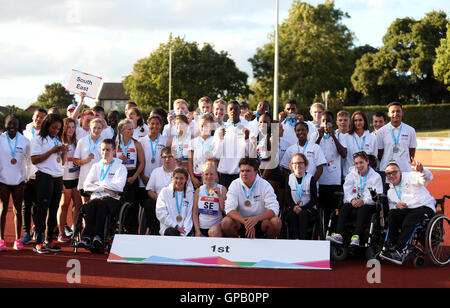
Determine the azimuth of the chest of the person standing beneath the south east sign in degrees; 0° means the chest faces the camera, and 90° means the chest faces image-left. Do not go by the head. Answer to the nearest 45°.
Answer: approximately 0°

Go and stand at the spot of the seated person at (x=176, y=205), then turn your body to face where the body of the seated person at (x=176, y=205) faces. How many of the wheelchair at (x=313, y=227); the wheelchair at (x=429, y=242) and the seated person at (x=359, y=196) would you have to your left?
3

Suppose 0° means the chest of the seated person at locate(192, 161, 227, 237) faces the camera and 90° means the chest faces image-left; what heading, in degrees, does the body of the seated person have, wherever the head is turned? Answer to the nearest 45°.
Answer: approximately 0°

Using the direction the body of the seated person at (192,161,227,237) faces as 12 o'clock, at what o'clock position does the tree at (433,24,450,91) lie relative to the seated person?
The tree is roughly at 7 o'clock from the seated person.

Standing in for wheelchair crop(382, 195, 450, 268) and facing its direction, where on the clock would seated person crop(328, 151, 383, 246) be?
The seated person is roughly at 2 o'clock from the wheelchair.

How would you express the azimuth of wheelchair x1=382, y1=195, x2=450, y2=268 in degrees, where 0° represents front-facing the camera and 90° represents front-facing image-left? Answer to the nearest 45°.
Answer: approximately 45°

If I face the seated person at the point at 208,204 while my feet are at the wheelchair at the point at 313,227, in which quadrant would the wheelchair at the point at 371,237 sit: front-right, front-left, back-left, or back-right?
back-left
